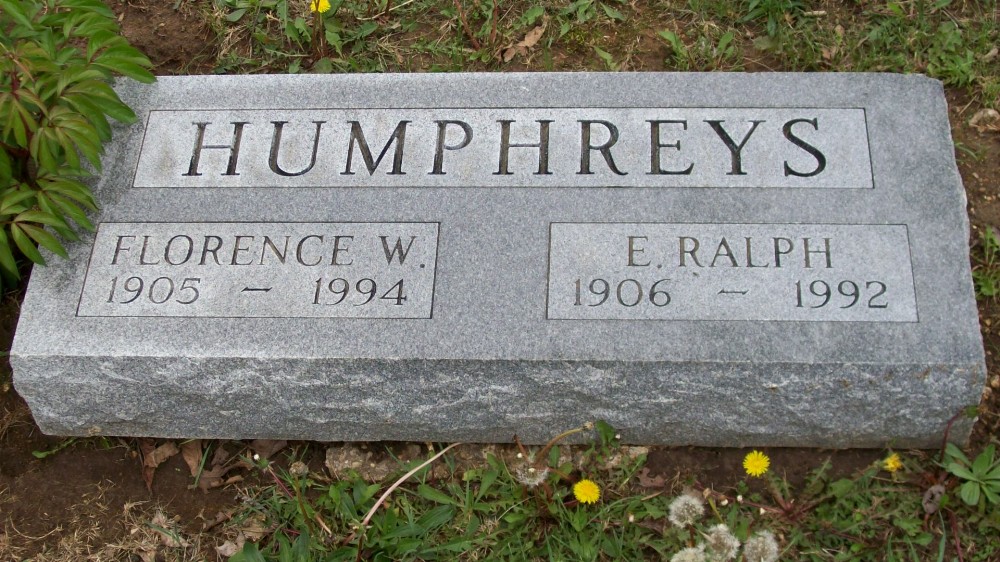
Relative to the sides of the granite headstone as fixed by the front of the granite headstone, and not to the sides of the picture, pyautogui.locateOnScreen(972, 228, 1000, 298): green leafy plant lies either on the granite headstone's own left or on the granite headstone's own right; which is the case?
on the granite headstone's own left

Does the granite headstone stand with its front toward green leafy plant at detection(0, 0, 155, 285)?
no

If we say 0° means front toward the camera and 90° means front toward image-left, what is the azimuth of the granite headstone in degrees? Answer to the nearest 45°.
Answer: approximately 0°

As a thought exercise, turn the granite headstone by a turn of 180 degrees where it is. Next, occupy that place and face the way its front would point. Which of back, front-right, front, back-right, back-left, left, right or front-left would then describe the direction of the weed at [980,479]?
right
